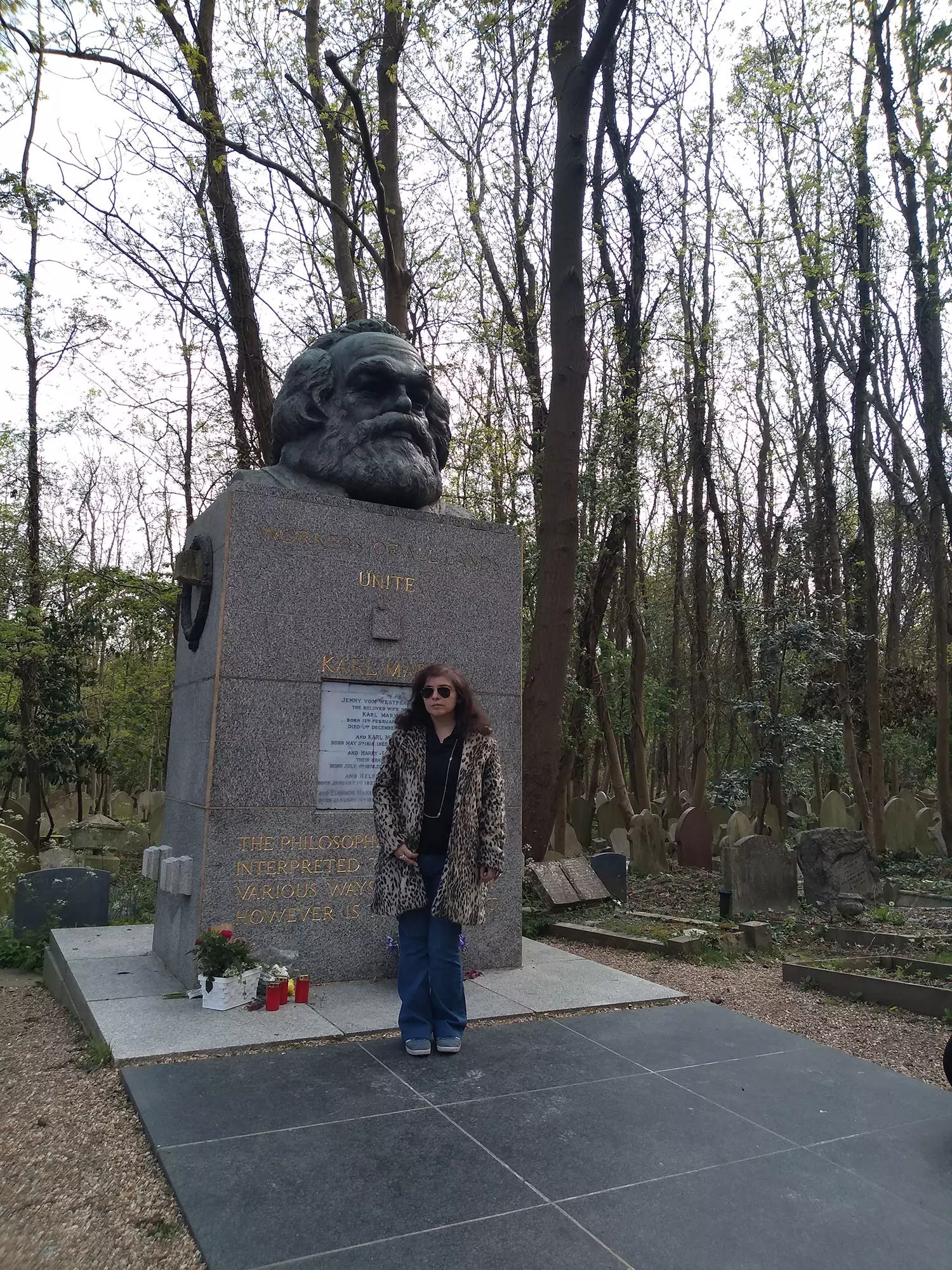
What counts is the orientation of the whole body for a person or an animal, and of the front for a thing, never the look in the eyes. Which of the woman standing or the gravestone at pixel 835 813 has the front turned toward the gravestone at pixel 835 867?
the gravestone at pixel 835 813

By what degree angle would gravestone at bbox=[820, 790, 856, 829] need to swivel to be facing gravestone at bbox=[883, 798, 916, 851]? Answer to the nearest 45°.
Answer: approximately 90° to its left

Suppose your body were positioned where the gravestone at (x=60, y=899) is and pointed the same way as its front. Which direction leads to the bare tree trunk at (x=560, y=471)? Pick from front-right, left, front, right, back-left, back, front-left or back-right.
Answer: left

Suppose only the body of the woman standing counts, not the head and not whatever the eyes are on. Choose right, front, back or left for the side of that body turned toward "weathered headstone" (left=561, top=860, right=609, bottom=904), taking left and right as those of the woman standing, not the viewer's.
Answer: back

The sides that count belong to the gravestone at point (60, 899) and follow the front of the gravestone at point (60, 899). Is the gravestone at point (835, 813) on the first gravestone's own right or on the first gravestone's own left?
on the first gravestone's own left

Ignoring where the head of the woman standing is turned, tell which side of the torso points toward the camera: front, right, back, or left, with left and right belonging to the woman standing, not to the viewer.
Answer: front

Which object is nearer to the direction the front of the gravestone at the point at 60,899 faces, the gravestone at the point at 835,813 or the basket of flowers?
the basket of flowers

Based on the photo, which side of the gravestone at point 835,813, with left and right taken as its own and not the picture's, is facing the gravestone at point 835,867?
front
